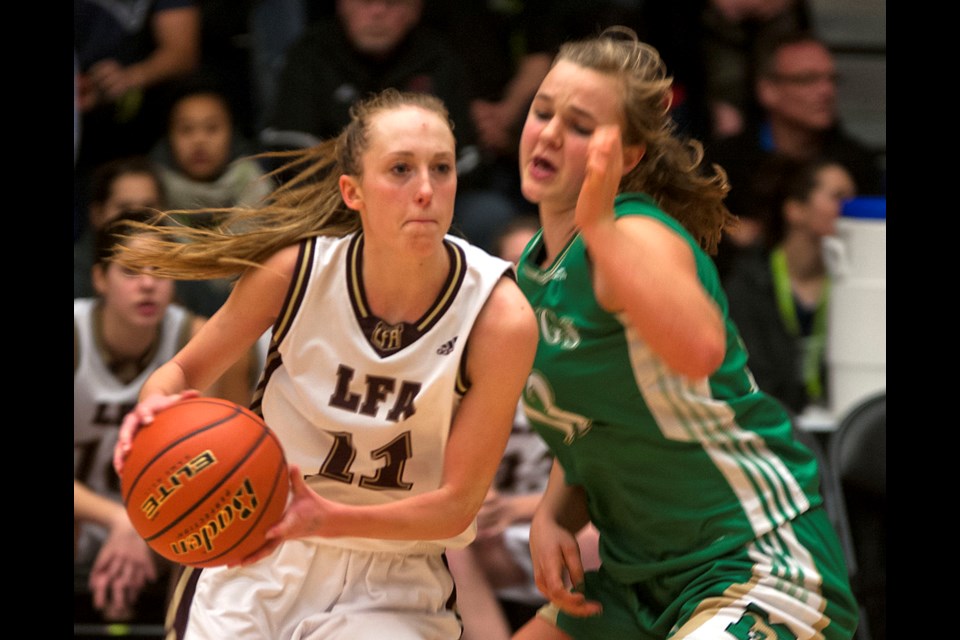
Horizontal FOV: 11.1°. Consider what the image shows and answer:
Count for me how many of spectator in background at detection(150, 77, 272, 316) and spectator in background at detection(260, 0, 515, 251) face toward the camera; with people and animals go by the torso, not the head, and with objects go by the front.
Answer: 2

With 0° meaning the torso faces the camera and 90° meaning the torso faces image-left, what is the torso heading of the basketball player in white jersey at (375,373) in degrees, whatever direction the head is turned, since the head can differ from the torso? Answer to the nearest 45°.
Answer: approximately 0°

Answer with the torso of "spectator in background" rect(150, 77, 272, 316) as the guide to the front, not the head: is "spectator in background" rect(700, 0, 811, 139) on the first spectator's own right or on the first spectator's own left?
on the first spectator's own left

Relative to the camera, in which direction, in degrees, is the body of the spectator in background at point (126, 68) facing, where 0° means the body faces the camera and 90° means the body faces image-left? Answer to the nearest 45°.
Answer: approximately 45°

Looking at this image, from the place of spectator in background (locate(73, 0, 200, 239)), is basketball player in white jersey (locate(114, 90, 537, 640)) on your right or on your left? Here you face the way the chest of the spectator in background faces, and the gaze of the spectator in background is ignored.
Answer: on your left
